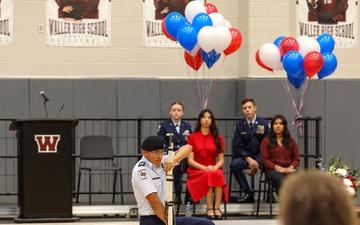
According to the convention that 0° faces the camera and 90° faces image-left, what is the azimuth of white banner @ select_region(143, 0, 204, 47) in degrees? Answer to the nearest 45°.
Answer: approximately 0°

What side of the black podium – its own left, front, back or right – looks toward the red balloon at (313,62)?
left

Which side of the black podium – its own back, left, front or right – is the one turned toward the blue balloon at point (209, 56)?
left

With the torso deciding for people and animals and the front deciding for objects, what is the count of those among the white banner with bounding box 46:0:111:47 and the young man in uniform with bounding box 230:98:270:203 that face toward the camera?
2

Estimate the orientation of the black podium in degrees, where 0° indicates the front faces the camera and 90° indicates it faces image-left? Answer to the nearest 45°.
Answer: approximately 0°

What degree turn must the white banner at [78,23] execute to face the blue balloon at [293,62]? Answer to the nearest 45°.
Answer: approximately 45° to its left
